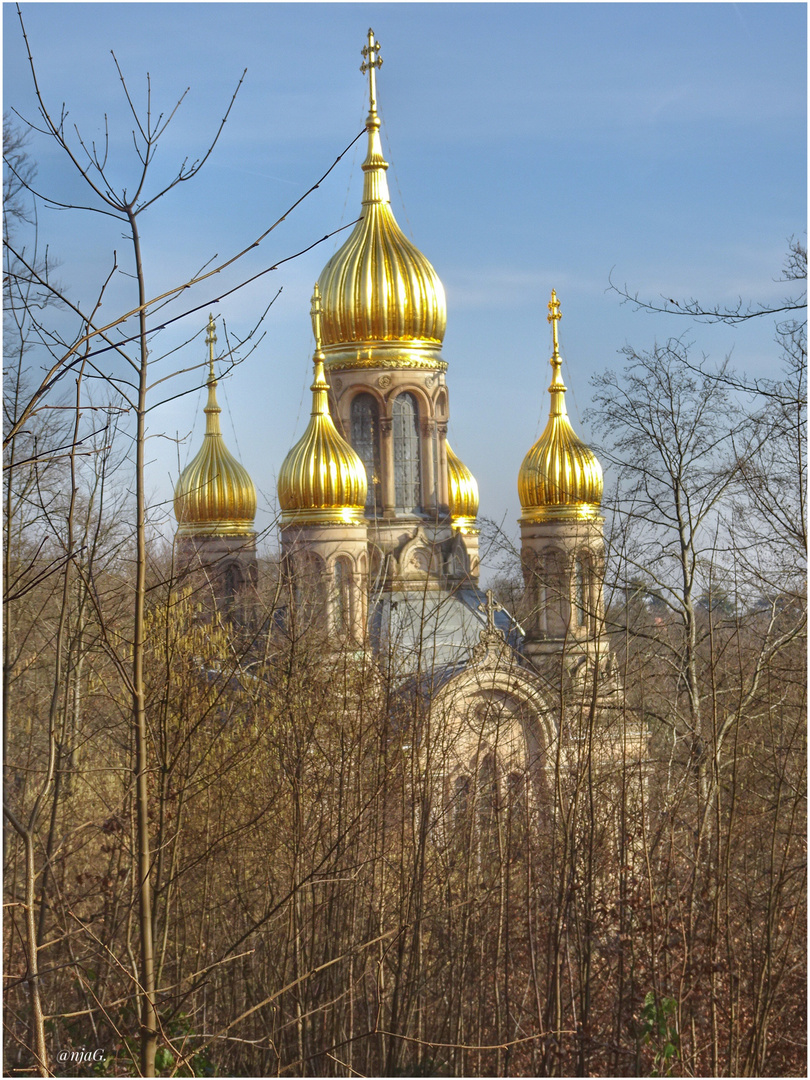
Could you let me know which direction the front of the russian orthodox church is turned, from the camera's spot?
facing the viewer and to the right of the viewer
